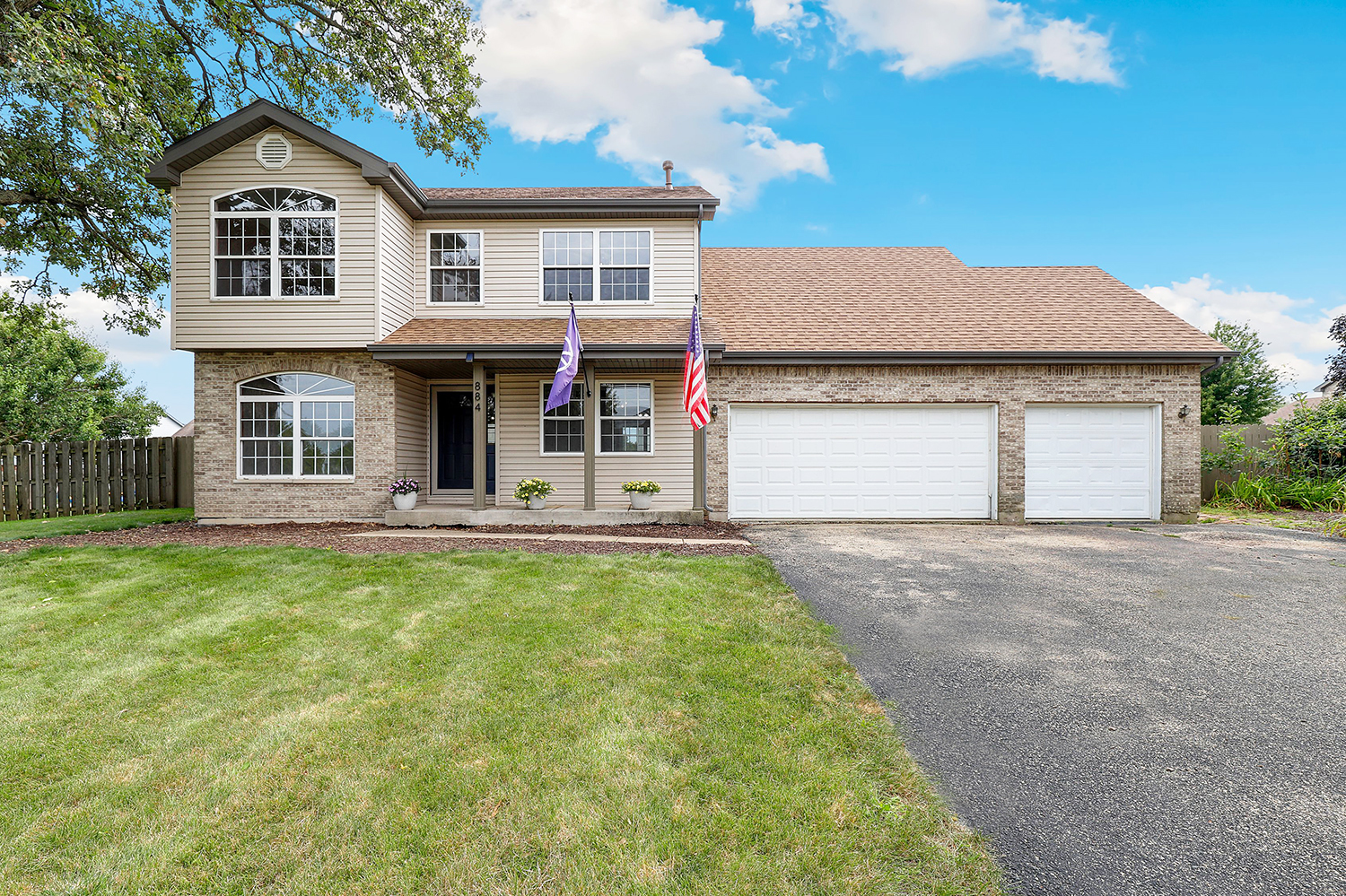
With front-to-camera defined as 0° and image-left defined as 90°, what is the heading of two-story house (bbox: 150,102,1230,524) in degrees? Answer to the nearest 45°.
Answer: approximately 0°

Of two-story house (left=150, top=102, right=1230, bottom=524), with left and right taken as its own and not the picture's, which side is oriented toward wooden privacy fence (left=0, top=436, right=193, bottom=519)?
right

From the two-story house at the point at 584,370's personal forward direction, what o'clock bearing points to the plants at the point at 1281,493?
The plants is roughly at 9 o'clock from the two-story house.

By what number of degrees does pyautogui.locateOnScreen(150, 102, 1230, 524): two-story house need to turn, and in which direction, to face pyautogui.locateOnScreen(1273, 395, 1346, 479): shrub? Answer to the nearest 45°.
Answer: approximately 90° to its left

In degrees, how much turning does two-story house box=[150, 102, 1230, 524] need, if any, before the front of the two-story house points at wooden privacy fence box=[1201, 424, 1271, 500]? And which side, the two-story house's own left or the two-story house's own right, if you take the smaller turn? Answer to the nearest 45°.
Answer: approximately 90° to the two-story house's own left

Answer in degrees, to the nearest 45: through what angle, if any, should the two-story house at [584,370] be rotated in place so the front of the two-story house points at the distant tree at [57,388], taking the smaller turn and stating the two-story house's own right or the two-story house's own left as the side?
approximately 135° to the two-story house's own right
